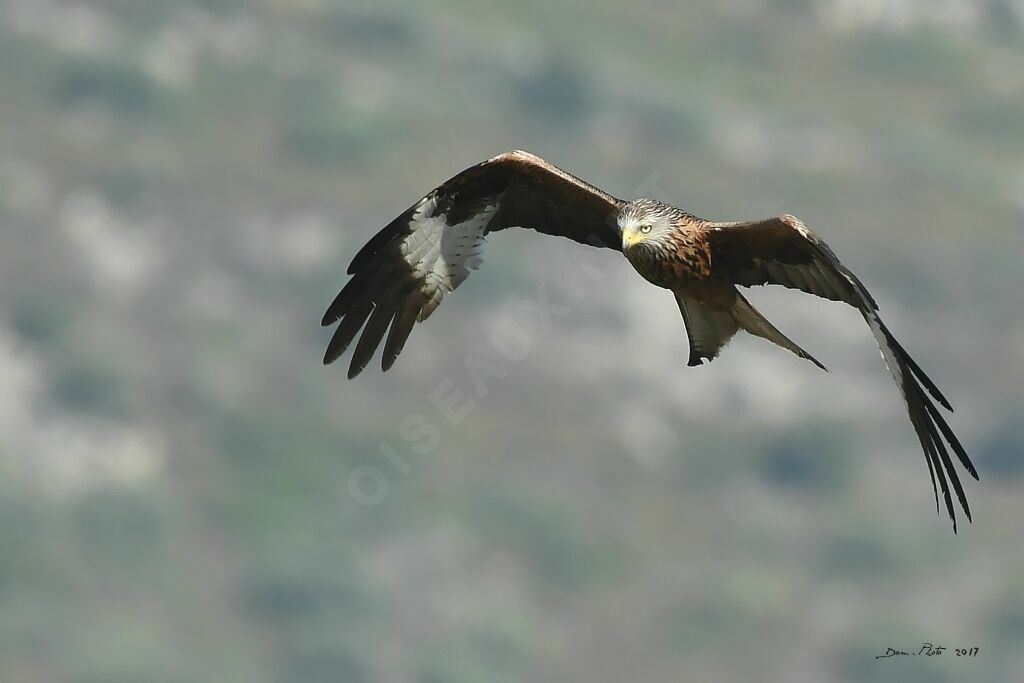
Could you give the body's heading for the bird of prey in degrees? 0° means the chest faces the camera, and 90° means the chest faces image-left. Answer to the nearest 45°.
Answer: approximately 45°
